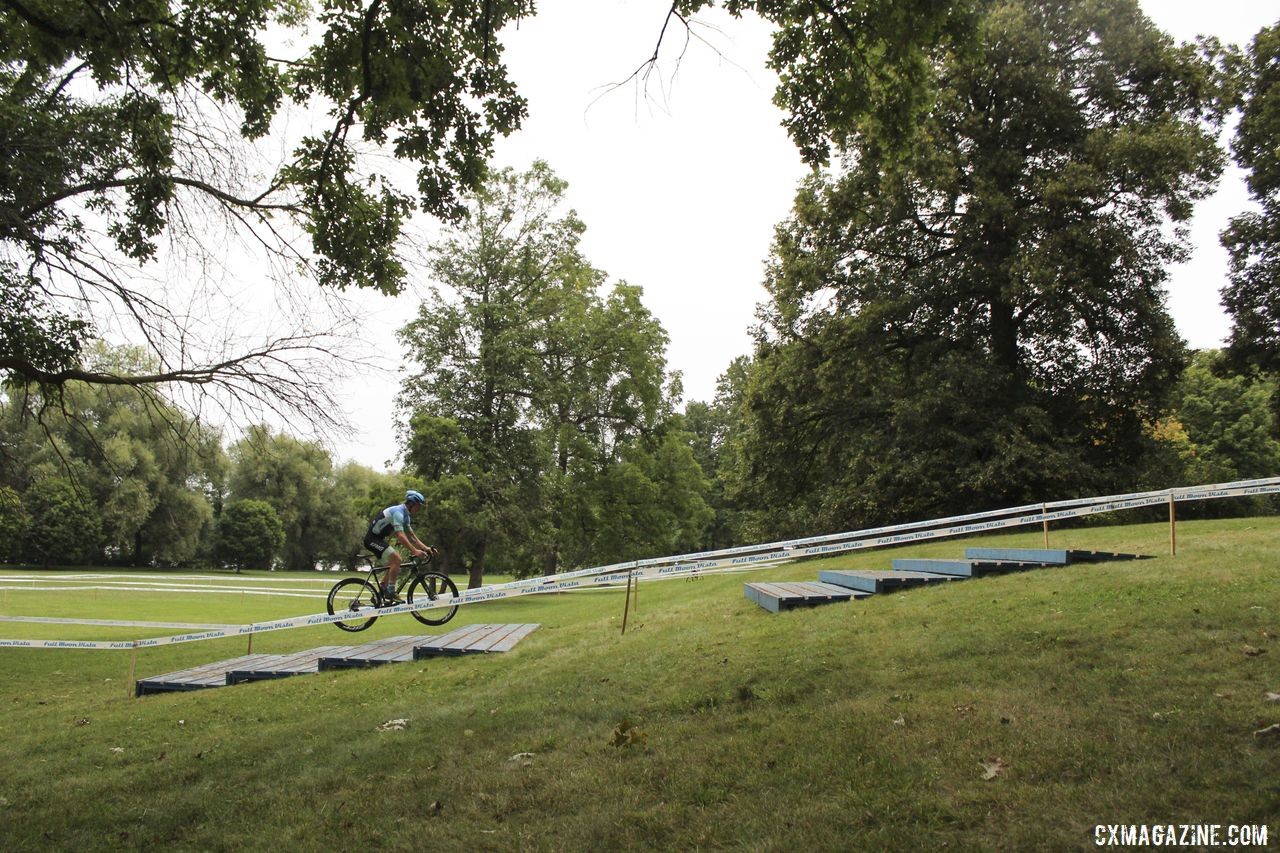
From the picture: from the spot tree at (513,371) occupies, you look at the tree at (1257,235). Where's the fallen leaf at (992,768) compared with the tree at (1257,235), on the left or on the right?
right

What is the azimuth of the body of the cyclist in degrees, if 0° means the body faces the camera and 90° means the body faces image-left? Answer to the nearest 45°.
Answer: approximately 270°

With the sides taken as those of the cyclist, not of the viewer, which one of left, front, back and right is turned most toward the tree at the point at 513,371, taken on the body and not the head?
left

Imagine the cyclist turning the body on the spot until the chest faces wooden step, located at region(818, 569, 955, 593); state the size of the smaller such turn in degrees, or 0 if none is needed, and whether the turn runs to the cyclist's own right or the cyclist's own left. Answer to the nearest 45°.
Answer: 0° — they already face it

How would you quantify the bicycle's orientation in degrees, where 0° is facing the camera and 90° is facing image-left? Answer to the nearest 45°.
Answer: approximately 270°

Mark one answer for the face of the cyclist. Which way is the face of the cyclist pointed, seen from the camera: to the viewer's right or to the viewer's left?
to the viewer's right

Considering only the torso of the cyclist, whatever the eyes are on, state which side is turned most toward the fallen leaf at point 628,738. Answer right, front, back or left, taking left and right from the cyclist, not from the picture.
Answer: right

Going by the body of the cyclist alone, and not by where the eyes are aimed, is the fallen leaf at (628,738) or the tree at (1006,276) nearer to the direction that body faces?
the tree

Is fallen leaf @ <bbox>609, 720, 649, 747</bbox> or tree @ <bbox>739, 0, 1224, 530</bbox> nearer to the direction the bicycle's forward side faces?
the tree

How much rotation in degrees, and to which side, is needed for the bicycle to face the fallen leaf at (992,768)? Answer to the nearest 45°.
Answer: approximately 90° to its right
